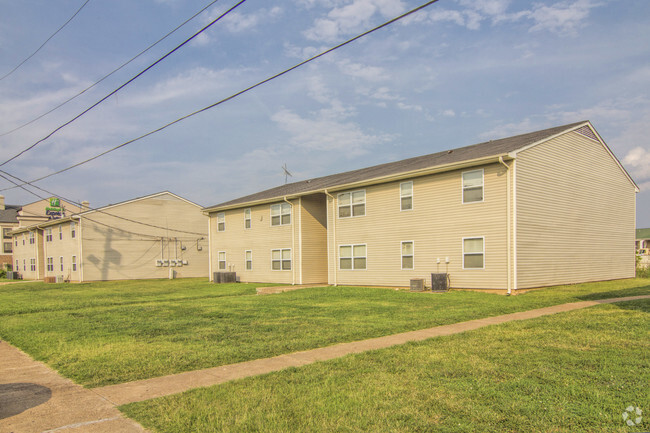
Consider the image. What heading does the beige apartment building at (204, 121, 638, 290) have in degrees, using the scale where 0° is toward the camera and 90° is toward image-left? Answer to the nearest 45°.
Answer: approximately 45°

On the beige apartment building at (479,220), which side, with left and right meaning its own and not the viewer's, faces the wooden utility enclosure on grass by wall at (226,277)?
right

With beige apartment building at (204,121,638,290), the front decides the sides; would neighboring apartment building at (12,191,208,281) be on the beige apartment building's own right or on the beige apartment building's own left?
on the beige apartment building's own right
